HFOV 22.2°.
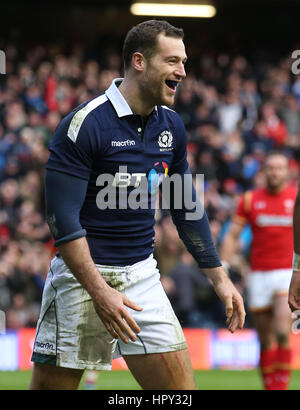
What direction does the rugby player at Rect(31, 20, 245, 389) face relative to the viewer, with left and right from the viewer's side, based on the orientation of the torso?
facing the viewer and to the right of the viewer

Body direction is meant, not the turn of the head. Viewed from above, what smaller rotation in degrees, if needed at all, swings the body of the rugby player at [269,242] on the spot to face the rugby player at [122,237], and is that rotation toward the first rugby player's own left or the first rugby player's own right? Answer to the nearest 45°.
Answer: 0° — they already face them

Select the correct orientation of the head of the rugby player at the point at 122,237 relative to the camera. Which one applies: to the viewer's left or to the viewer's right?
to the viewer's right

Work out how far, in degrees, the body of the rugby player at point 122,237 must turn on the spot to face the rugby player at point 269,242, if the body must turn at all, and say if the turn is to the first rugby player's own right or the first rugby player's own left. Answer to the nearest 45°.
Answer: approximately 135° to the first rugby player's own left

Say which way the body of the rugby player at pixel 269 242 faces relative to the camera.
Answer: toward the camera

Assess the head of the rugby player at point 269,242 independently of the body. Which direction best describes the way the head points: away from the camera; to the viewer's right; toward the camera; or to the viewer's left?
toward the camera

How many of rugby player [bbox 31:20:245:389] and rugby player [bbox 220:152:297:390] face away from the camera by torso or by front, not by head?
0
